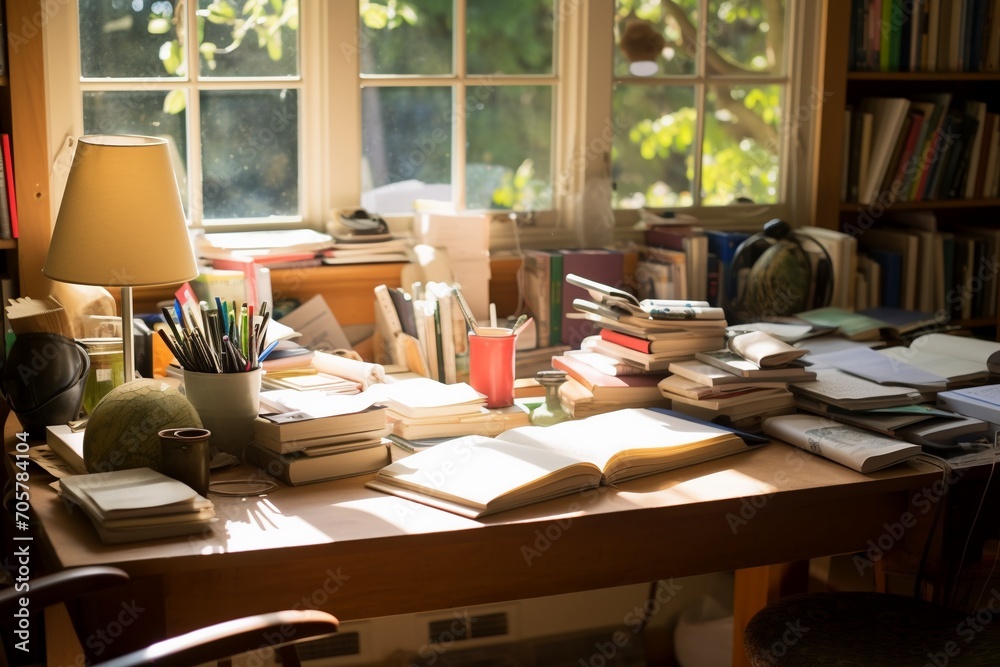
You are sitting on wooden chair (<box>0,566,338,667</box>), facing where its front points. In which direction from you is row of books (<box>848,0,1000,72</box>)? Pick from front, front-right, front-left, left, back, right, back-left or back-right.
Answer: front

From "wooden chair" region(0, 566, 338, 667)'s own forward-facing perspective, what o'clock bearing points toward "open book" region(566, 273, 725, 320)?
The open book is roughly at 12 o'clock from the wooden chair.

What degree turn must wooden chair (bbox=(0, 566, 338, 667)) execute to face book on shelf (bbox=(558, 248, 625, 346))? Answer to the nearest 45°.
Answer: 0° — it already faces it

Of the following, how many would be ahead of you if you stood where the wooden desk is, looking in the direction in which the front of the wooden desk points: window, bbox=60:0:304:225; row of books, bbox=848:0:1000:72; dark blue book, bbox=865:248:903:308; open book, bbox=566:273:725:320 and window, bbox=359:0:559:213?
0

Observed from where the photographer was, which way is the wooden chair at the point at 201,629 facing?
facing away from the viewer and to the right of the viewer

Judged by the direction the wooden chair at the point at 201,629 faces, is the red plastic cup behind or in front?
in front

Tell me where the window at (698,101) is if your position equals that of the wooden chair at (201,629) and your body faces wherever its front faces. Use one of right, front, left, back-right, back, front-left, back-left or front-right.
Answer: front

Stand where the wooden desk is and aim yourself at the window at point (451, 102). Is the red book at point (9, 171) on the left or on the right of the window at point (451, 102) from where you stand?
left

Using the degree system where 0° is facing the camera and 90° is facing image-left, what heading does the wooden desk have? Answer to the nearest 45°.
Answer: approximately 0°

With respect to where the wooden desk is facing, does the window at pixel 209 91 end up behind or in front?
behind

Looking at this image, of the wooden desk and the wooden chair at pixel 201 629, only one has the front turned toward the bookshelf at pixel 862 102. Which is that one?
the wooden chair

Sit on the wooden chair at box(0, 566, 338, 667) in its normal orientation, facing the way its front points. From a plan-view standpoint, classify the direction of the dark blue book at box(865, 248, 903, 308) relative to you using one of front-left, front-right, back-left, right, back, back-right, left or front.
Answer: front

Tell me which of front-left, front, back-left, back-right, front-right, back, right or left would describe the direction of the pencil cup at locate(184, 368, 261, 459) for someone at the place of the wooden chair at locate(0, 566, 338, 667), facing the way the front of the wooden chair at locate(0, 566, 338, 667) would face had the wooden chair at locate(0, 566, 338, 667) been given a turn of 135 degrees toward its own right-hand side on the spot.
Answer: back

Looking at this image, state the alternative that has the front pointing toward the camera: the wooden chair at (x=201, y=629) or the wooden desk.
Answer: the wooden desk

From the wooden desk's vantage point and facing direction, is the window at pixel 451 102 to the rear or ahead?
to the rear

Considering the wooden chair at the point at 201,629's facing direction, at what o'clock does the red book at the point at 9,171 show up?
The red book is roughly at 10 o'clock from the wooden chair.

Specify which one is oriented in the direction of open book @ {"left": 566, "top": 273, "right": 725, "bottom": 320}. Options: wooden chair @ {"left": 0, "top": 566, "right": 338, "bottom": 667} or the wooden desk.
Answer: the wooden chair

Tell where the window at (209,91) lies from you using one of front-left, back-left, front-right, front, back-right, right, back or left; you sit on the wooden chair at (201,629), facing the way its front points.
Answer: front-left
